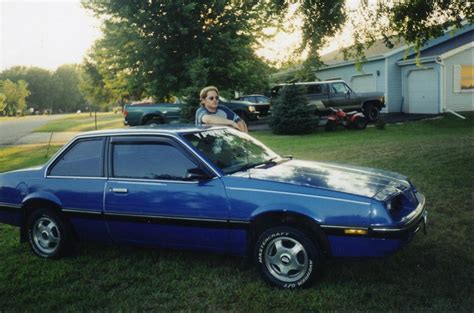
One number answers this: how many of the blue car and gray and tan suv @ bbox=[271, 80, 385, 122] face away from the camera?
0

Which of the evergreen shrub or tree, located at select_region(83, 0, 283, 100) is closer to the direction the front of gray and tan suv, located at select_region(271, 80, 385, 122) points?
the evergreen shrub

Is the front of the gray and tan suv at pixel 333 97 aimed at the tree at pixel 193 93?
no

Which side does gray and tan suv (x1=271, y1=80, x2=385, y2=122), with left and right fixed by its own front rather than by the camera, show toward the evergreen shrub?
right

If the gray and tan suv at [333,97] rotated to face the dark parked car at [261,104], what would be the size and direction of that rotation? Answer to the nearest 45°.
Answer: approximately 180°

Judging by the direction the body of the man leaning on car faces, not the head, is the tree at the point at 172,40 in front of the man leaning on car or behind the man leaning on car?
behind

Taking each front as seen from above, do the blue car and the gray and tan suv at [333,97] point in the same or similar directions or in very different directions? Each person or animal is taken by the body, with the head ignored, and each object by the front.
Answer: same or similar directions

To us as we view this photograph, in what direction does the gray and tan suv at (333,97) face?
facing the viewer and to the right of the viewer

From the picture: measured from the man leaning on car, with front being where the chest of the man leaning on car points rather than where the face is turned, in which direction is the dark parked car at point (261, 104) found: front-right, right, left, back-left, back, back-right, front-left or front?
back-left

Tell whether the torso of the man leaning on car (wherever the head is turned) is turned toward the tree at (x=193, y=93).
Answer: no
